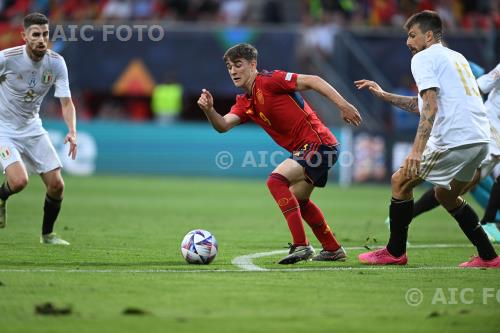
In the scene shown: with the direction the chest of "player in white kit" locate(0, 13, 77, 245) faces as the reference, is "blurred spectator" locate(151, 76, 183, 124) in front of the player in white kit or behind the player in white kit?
behind

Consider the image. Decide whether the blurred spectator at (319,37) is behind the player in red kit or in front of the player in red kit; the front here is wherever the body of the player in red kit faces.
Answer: behind

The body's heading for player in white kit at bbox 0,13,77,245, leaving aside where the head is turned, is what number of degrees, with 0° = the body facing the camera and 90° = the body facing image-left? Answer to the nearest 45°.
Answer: approximately 0°

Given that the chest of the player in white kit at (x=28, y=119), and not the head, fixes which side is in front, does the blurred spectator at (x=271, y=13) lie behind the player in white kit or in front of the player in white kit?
behind

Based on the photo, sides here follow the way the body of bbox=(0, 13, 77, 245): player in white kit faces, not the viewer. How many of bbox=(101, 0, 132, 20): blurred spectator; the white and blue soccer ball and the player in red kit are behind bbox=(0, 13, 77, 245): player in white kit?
1

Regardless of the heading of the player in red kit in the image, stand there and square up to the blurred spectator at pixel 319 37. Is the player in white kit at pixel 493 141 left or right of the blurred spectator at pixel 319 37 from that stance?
right

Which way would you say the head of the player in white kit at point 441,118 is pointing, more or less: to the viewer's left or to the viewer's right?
to the viewer's left
